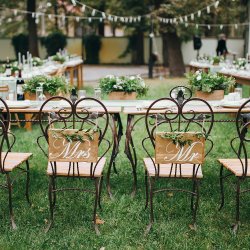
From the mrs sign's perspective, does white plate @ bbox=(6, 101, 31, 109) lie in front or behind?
behind

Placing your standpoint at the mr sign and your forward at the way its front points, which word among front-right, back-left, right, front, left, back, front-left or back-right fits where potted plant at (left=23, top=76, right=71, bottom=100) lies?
back-right

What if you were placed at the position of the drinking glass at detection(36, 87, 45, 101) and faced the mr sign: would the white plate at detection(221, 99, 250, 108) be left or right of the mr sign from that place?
left

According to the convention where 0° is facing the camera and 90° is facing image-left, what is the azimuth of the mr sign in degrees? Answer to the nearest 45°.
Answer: approximately 0°

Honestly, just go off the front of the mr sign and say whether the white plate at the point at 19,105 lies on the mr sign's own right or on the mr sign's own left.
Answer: on the mr sign's own right

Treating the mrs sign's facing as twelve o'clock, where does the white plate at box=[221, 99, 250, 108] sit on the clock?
The white plate is roughly at 8 o'clock from the mrs sign.

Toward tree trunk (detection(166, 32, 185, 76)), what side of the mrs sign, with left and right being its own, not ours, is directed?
back

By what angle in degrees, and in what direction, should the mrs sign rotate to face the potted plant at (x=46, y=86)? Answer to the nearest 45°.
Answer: approximately 180°

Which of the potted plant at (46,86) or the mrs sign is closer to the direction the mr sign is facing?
the mrs sign

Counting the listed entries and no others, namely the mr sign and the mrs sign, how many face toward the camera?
2

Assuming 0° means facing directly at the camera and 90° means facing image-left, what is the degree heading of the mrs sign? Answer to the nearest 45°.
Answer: approximately 0°

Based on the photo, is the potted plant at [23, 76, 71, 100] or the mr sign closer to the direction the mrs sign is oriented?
the mr sign

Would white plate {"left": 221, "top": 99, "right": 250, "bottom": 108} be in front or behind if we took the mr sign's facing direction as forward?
behind
